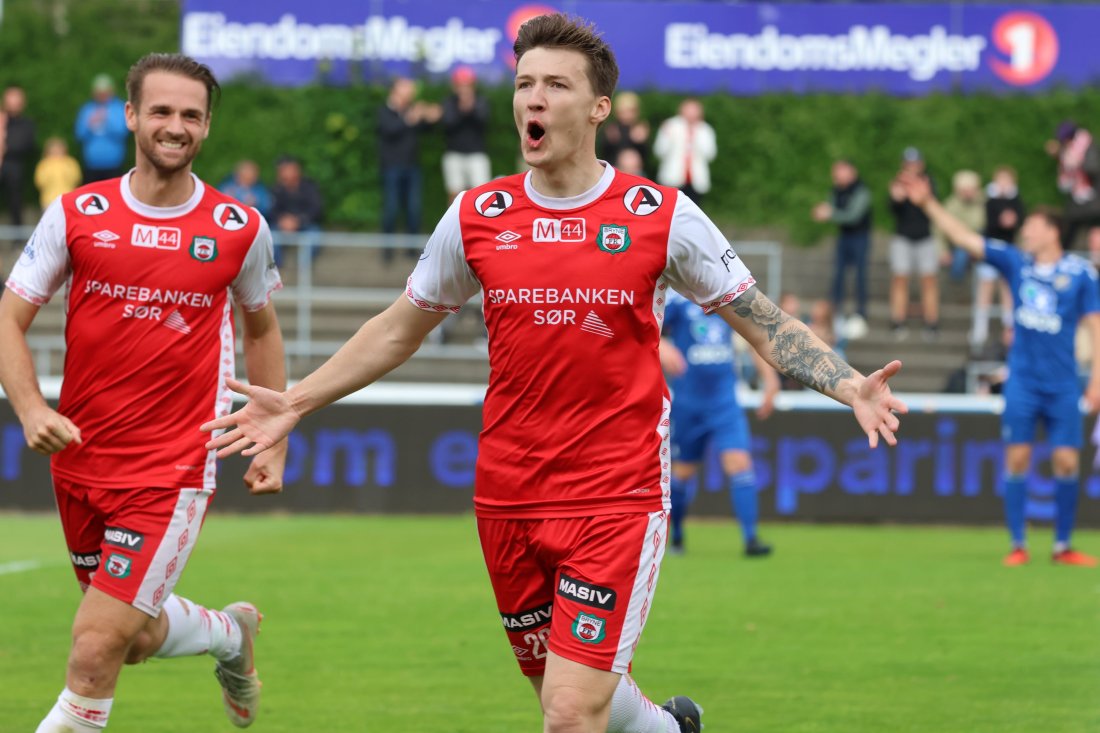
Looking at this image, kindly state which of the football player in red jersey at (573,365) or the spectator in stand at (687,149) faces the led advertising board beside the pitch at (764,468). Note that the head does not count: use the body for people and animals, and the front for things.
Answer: the spectator in stand

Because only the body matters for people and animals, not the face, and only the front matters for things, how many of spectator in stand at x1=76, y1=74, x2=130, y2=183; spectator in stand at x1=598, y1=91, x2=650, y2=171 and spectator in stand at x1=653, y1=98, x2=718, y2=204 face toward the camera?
3

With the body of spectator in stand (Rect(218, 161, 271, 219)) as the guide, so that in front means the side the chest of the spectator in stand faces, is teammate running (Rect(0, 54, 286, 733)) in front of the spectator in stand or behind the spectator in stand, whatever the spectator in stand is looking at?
in front

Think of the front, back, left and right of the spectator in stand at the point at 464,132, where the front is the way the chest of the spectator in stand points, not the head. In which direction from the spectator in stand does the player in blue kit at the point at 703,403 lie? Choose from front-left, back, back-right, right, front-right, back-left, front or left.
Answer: front

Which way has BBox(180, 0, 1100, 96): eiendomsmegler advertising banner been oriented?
toward the camera

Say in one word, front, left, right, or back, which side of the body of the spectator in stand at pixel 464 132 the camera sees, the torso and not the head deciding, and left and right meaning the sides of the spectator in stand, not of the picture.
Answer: front

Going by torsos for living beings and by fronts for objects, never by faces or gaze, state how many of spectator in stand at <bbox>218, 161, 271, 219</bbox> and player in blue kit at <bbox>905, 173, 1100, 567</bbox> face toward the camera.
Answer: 2

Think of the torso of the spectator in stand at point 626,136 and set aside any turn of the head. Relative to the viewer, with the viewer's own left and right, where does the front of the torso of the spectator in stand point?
facing the viewer

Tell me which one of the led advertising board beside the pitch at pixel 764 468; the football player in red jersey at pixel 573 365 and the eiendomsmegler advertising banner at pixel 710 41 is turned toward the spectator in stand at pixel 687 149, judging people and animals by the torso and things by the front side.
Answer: the eiendomsmegler advertising banner at pixel 710 41

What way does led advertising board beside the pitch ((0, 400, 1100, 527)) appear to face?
toward the camera

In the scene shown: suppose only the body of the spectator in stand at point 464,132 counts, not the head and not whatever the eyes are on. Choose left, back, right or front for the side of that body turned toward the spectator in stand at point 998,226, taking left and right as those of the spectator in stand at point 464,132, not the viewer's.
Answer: left

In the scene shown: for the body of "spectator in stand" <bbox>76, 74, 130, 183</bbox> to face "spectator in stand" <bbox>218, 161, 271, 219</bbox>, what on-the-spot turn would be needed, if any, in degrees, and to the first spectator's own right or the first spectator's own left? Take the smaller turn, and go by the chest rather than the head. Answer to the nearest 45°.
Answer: approximately 45° to the first spectator's own left
